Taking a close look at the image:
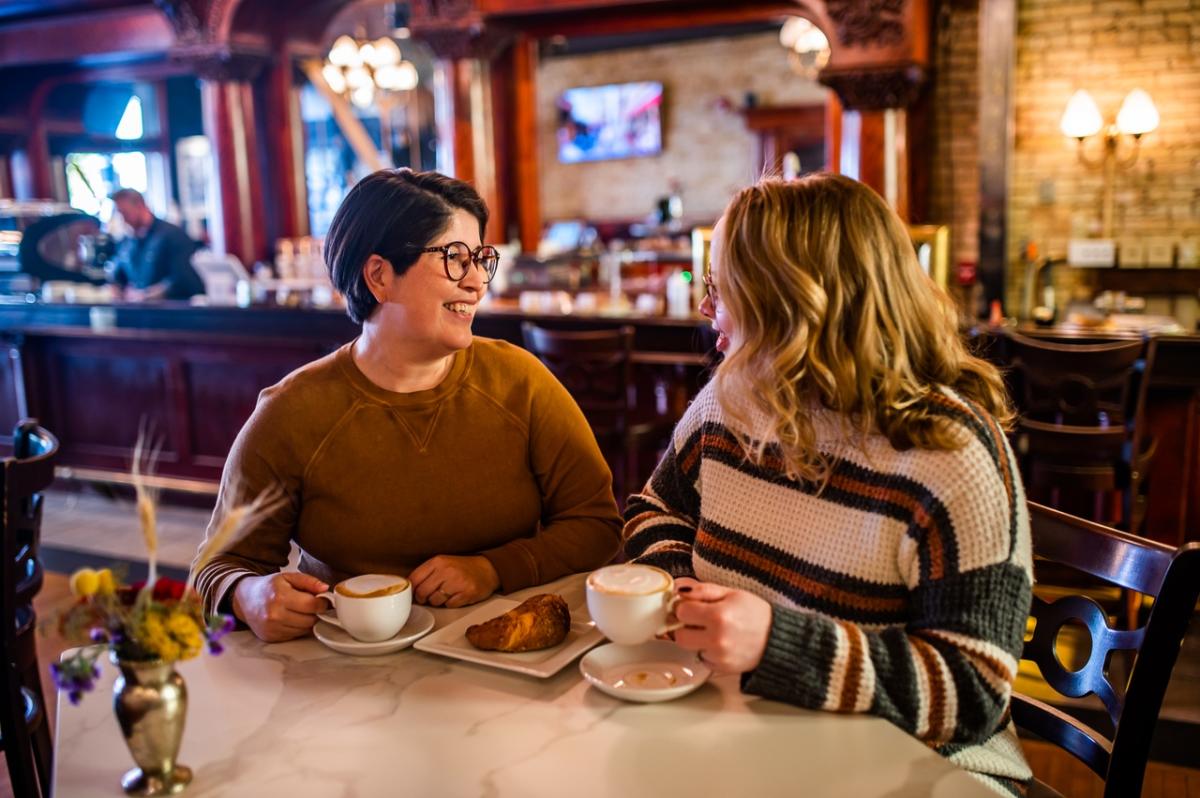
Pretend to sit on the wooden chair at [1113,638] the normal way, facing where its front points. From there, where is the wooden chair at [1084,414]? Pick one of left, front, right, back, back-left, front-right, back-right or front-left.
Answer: back-right

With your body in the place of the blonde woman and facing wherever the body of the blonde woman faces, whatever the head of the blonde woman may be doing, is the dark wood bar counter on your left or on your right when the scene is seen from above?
on your right

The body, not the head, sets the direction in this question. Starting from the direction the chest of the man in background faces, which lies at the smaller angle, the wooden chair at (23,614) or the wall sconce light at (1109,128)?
the wooden chair

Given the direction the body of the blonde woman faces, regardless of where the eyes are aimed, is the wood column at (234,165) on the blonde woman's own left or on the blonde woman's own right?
on the blonde woman's own right

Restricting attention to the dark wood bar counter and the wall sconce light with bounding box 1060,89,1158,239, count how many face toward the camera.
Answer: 2

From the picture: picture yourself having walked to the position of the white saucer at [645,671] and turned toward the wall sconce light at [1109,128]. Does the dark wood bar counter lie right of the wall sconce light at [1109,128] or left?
left

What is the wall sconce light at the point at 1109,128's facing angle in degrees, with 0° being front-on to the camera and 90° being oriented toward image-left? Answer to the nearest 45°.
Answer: approximately 0°

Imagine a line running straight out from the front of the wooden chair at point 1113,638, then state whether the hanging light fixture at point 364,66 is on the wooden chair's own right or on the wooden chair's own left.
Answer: on the wooden chair's own right

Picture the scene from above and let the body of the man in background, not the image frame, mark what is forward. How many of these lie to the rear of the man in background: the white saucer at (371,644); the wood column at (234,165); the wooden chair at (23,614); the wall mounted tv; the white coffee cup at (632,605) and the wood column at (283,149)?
3

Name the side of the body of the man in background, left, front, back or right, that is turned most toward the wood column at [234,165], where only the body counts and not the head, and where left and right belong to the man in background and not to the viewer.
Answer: back
